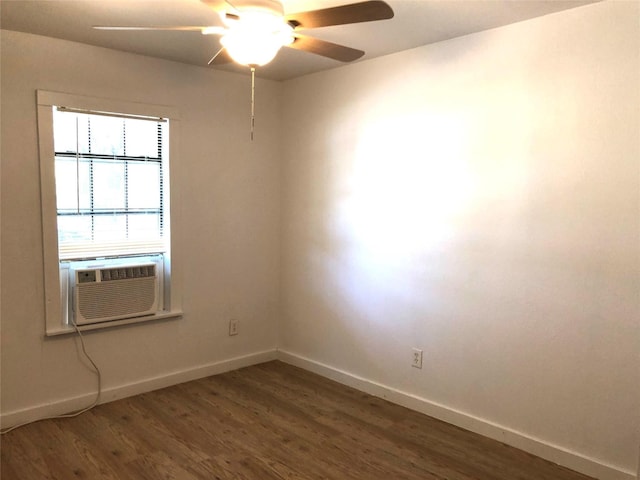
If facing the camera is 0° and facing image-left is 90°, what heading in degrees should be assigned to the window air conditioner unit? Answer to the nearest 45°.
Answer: approximately 0°

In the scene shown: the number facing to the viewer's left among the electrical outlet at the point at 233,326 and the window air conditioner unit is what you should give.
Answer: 0

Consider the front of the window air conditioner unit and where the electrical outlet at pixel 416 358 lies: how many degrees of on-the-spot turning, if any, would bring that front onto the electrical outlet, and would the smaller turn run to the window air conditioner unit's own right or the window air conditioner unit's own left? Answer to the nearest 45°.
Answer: approximately 45° to the window air conditioner unit's own left

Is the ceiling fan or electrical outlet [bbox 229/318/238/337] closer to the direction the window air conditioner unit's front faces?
the ceiling fan

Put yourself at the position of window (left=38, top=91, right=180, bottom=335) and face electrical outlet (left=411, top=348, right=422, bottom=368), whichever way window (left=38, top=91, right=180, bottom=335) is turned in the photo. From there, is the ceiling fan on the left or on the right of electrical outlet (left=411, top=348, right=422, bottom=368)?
right

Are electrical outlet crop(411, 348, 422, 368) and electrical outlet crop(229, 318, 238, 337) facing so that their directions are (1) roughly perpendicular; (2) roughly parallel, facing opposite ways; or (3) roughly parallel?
roughly perpendicular

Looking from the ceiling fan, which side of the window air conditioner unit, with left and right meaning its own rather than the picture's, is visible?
front

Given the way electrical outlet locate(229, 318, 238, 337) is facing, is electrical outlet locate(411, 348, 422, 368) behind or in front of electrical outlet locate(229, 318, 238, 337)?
in front

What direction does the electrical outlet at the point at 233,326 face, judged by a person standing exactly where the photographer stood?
facing the viewer and to the right of the viewer

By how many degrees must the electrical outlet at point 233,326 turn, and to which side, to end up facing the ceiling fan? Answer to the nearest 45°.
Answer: approximately 45° to its right

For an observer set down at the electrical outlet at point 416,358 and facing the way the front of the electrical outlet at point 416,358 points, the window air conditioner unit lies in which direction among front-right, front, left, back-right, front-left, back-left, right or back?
front-right

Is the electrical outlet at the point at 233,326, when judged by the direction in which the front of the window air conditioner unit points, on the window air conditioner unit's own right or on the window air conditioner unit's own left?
on the window air conditioner unit's own left

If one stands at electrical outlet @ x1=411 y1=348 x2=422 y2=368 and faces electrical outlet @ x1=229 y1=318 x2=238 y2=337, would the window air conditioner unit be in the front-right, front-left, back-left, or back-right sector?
front-left

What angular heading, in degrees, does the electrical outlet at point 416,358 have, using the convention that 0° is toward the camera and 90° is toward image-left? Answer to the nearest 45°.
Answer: approximately 45°
